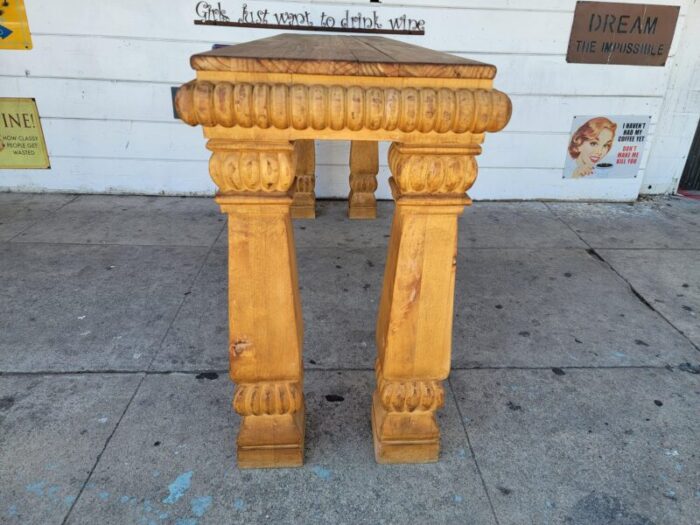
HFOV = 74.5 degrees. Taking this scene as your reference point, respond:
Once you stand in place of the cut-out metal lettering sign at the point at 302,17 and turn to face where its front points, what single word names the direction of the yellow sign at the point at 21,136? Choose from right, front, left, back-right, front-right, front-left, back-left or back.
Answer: right

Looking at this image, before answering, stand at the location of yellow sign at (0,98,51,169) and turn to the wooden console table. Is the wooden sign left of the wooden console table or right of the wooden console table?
left

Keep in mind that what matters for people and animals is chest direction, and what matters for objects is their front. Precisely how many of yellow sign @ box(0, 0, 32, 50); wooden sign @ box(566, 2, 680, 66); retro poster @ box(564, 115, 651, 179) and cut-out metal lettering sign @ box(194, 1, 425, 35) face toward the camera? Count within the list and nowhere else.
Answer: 4

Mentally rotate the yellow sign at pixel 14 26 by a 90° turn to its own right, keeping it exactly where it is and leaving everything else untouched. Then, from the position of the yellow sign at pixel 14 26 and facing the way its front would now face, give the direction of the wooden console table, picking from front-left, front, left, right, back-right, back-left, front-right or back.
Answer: left

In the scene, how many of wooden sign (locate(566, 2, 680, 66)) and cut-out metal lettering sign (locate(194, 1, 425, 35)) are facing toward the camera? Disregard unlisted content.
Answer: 2

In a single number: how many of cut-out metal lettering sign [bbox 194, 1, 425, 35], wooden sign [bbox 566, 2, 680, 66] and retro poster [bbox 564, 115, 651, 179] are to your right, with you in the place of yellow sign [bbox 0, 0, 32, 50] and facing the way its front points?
0

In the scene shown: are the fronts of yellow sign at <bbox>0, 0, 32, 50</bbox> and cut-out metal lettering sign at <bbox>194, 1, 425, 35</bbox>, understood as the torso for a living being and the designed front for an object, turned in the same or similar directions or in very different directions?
same or similar directions

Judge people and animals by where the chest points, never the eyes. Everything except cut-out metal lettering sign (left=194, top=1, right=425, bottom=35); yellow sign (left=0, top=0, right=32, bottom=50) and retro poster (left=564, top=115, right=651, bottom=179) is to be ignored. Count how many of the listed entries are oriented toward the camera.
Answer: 3

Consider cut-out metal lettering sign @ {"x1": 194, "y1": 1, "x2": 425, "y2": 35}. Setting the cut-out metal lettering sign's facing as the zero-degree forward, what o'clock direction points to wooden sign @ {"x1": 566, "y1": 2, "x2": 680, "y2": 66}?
The wooden sign is roughly at 9 o'clock from the cut-out metal lettering sign.

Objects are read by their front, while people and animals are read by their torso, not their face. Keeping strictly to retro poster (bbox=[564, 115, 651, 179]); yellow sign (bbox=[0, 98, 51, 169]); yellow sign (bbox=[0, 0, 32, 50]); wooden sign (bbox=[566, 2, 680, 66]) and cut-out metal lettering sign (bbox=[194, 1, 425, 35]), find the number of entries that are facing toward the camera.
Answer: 5

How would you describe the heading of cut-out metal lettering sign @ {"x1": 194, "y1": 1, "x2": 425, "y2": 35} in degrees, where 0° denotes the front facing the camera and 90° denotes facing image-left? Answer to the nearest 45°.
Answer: approximately 0°

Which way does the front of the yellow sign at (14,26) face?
toward the camera

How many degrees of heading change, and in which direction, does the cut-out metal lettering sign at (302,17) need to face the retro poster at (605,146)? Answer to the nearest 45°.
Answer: approximately 90° to its left

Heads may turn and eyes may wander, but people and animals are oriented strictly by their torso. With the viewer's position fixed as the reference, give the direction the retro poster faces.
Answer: facing the viewer

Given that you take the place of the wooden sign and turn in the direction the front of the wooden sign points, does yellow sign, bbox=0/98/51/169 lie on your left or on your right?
on your right

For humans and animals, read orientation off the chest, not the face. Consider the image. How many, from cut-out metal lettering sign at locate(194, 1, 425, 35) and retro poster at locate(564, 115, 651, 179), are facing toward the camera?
2

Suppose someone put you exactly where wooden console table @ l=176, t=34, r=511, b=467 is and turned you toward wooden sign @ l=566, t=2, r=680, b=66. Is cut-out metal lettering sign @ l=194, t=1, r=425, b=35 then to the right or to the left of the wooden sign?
left
